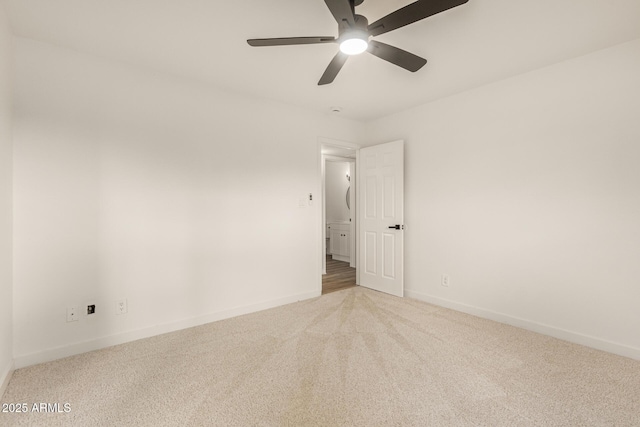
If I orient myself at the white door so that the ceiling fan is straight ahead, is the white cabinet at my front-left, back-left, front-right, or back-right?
back-right

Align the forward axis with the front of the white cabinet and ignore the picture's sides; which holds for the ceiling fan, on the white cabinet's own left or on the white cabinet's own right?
on the white cabinet's own left

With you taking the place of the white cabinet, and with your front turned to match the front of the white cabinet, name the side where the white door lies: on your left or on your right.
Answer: on your left

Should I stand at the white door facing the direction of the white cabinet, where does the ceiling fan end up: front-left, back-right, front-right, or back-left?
back-left

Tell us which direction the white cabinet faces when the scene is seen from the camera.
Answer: facing the viewer and to the left of the viewer
